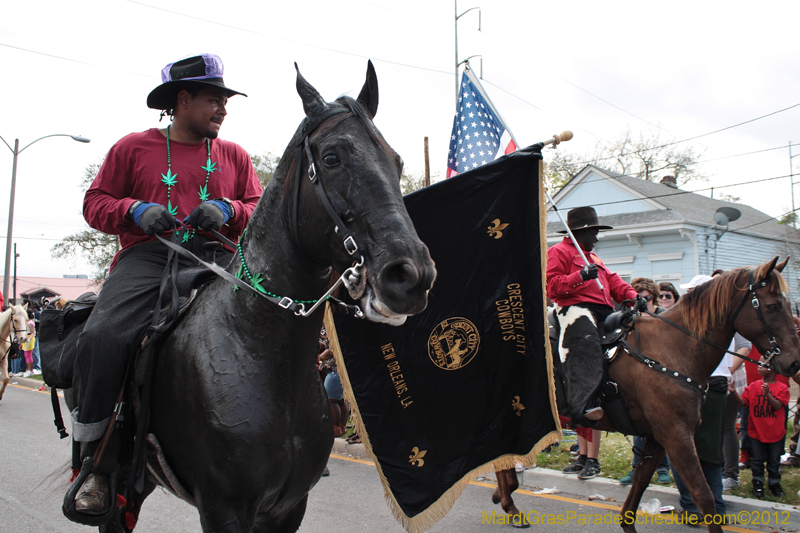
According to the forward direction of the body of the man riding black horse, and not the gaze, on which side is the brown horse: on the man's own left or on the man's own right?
on the man's own left

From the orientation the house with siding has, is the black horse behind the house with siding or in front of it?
in front

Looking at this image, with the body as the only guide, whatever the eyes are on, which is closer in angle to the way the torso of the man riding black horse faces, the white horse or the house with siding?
the house with siding

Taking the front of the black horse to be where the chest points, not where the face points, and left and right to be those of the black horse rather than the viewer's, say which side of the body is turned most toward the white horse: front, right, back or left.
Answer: back

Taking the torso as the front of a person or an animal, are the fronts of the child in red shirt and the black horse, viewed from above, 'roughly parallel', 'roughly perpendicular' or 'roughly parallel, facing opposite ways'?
roughly perpendicular

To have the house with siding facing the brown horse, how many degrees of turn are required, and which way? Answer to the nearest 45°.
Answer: approximately 45° to its left

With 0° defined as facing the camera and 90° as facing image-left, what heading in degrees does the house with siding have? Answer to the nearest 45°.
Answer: approximately 45°

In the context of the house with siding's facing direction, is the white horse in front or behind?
in front

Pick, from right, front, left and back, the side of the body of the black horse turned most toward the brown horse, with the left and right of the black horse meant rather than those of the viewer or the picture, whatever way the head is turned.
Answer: left

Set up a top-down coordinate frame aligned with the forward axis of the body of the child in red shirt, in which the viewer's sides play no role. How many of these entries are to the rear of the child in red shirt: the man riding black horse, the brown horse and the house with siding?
1

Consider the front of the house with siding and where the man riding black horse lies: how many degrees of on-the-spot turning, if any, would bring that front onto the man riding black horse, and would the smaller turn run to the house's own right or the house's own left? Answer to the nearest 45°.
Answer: approximately 45° to the house's own left

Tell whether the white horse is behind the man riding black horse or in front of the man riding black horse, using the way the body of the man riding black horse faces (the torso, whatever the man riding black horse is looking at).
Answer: behind

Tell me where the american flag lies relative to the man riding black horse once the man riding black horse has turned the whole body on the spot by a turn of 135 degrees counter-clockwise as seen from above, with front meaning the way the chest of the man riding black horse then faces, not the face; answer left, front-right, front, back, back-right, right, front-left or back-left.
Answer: front-right

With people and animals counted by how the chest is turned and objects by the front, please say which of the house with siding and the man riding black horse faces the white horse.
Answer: the house with siding

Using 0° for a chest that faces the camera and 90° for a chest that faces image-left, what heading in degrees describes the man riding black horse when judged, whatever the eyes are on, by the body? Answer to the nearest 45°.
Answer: approximately 315°
